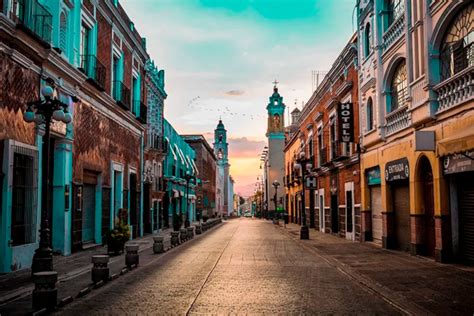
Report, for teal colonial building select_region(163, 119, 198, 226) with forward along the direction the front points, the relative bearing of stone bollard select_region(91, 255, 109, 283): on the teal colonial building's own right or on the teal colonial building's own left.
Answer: on the teal colonial building's own right

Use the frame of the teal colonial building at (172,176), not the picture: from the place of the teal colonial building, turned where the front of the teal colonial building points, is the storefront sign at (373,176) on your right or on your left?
on your right

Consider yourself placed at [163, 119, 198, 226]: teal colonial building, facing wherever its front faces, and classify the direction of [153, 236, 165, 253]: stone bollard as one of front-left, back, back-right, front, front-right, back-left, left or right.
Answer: right

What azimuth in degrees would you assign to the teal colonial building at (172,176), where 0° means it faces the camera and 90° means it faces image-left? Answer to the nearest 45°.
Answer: approximately 270°

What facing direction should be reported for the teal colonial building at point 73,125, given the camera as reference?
facing the viewer and to the right of the viewer

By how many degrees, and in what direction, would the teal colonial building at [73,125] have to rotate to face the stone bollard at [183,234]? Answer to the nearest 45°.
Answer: approximately 90° to its left

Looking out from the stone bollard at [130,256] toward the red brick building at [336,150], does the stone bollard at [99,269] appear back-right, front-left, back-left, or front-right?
back-right

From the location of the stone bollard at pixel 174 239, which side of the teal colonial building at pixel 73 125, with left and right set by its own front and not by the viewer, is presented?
left

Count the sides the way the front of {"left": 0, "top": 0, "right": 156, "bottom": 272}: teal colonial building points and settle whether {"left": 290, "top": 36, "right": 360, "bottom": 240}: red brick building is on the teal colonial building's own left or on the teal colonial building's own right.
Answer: on the teal colonial building's own left

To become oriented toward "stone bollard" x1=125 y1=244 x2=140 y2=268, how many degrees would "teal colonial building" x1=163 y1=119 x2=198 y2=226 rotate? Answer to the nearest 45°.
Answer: approximately 90° to its right

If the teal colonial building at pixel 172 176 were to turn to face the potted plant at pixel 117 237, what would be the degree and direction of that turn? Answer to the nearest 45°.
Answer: approximately 90° to its right

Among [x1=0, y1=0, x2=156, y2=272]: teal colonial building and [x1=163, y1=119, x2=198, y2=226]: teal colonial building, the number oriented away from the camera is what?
0
